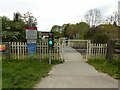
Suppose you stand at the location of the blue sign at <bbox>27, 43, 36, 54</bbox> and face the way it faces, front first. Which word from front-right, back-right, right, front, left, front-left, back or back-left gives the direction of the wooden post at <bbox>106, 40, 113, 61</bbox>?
left

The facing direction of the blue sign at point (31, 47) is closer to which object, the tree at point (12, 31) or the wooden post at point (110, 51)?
the wooden post

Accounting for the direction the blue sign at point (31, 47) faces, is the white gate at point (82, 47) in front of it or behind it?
behind

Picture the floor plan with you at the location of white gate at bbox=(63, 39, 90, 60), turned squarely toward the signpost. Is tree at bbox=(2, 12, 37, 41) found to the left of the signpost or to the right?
right

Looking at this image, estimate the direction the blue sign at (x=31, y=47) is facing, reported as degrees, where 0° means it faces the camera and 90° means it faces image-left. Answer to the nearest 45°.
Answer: approximately 0°

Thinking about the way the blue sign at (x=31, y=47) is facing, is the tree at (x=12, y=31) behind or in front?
behind
